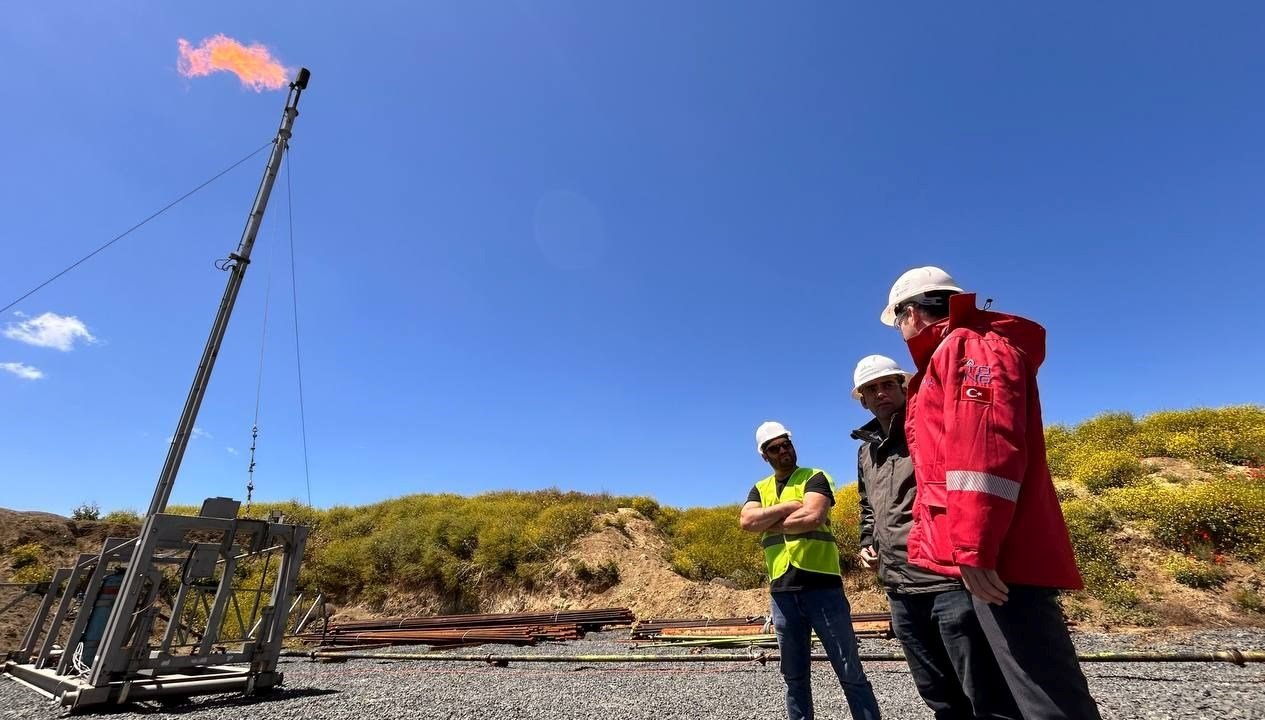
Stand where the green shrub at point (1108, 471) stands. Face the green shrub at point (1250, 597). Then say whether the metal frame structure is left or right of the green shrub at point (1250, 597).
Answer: right

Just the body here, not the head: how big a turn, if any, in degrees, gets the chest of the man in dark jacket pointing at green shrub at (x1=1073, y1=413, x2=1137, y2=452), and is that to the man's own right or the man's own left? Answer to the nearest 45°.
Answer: approximately 135° to the man's own right

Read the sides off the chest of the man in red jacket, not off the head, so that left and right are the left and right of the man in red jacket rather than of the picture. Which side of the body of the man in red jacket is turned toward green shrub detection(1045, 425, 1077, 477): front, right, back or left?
right

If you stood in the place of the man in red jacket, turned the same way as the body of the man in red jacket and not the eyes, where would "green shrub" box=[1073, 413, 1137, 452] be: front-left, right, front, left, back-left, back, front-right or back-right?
right

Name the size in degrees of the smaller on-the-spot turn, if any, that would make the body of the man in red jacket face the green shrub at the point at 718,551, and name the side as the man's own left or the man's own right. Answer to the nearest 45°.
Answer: approximately 45° to the man's own right

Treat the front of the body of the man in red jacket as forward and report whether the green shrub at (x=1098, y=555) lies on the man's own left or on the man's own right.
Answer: on the man's own right

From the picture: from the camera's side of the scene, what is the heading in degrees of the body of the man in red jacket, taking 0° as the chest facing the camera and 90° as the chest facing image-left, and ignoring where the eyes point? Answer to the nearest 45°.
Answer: approximately 90°

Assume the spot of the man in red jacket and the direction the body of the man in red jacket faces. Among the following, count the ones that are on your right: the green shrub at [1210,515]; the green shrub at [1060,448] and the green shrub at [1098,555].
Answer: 3

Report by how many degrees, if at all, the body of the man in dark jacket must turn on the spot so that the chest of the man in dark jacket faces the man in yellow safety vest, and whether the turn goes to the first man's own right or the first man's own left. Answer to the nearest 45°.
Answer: approximately 90° to the first man's own right

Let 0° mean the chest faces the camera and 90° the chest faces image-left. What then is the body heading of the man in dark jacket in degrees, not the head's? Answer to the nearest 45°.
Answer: approximately 45°

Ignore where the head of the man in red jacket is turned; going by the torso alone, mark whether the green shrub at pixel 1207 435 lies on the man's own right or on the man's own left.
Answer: on the man's own right

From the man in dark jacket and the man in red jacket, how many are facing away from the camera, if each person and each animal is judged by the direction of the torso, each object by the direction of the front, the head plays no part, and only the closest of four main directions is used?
0

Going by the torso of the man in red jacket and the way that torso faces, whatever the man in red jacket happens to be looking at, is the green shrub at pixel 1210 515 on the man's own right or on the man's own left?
on the man's own right

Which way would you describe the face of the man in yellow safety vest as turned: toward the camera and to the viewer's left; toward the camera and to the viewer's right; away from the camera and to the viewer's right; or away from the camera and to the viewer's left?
toward the camera and to the viewer's right
